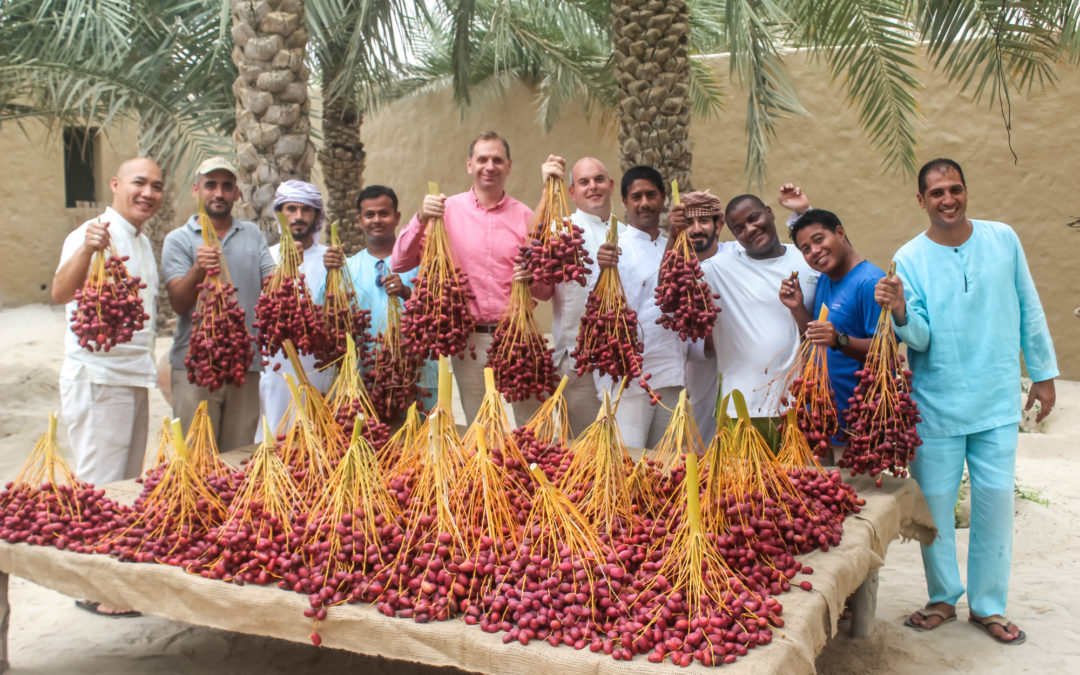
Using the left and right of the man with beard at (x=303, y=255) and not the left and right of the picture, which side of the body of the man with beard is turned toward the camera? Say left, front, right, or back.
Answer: front

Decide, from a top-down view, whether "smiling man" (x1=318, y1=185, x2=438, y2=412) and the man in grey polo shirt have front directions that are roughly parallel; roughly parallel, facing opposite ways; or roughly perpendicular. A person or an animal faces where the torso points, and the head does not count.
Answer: roughly parallel

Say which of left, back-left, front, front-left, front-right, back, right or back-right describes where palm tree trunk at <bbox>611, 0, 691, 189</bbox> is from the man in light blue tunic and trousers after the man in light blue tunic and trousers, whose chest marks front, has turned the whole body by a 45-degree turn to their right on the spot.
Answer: right

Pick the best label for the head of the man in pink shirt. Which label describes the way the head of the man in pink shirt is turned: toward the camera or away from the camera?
toward the camera

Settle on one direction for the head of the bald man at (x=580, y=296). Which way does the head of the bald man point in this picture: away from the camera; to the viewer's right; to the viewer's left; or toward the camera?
toward the camera

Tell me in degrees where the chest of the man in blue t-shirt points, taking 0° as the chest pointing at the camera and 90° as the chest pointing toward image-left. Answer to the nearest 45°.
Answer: approximately 45°

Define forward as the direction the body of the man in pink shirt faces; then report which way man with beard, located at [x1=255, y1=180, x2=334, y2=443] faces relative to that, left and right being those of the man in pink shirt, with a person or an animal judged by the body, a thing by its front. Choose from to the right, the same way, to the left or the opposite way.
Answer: the same way

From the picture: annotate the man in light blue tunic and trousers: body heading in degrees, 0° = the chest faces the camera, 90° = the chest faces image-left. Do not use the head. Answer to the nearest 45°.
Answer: approximately 0°

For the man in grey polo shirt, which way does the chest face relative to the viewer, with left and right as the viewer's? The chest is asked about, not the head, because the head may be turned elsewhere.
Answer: facing the viewer

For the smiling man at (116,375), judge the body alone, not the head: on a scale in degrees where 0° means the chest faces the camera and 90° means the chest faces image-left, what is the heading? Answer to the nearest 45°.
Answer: approximately 315°

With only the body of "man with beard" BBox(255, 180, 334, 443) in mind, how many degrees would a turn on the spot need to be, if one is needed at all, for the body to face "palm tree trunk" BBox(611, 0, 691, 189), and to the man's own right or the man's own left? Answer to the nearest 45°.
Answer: approximately 135° to the man's own left

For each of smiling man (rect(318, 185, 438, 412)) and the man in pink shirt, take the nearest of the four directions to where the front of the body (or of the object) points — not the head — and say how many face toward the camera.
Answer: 2

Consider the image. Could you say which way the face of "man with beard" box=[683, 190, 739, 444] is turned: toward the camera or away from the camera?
toward the camera

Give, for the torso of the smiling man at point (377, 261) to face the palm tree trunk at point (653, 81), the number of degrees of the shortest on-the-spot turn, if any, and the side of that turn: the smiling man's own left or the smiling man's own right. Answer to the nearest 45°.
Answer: approximately 135° to the smiling man's own left

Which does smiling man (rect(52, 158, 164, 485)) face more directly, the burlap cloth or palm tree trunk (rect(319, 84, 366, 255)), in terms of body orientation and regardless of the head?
the burlap cloth

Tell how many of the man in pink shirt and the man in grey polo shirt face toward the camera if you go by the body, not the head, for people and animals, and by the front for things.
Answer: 2

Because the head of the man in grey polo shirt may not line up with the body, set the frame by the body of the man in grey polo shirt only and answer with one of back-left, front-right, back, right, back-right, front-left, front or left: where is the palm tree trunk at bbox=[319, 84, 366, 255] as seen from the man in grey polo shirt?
back
